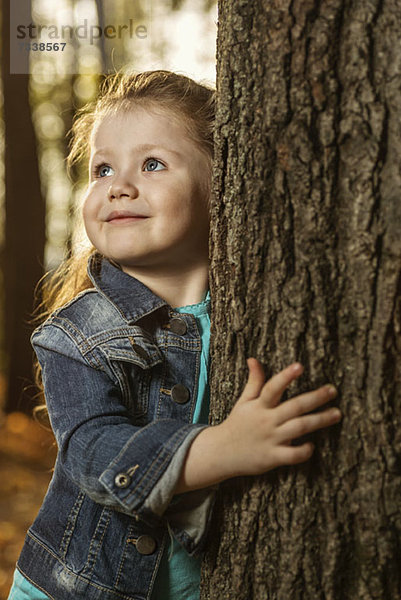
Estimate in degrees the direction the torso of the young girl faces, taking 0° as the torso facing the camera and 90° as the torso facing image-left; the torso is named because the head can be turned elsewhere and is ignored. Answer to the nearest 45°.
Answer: approximately 315°

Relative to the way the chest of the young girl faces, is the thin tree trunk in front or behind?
behind
